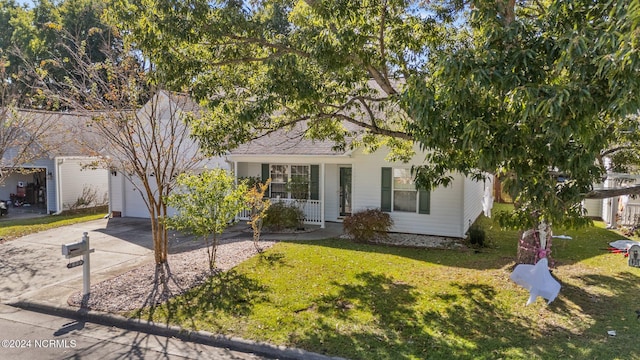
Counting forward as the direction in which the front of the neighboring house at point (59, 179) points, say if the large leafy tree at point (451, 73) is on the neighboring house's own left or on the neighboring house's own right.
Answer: on the neighboring house's own left

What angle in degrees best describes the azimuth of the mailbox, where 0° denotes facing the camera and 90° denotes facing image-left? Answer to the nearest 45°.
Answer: approximately 45°

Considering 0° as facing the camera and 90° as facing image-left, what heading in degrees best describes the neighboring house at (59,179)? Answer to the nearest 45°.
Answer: approximately 45°

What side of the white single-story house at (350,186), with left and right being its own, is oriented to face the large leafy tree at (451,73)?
front

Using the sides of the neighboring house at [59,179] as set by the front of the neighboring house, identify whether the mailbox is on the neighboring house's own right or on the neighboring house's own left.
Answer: on the neighboring house's own left

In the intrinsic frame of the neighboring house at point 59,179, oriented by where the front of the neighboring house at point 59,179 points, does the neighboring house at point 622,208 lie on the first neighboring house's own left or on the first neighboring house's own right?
on the first neighboring house's own left

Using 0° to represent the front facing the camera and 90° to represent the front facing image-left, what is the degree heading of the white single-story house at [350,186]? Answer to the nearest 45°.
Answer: approximately 0°
